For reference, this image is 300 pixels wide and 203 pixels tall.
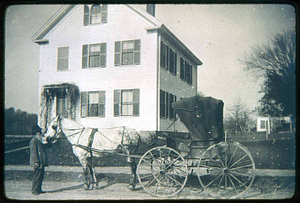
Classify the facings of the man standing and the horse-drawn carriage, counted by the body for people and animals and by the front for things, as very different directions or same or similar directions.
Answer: very different directions

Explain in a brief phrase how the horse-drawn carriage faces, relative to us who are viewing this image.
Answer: facing to the left of the viewer

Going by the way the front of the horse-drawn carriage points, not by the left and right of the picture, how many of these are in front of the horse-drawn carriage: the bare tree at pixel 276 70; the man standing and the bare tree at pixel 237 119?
1

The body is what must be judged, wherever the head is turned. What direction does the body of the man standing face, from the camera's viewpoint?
to the viewer's right

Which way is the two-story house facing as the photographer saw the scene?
facing the viewer and to the left of the viewer

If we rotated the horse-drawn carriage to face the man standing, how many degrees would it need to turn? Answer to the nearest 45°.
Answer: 0° — it already faces them

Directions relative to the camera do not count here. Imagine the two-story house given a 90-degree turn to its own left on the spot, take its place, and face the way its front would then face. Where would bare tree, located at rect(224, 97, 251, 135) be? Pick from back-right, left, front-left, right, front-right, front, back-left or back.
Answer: front-left

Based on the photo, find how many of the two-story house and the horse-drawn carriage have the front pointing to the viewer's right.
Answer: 0
